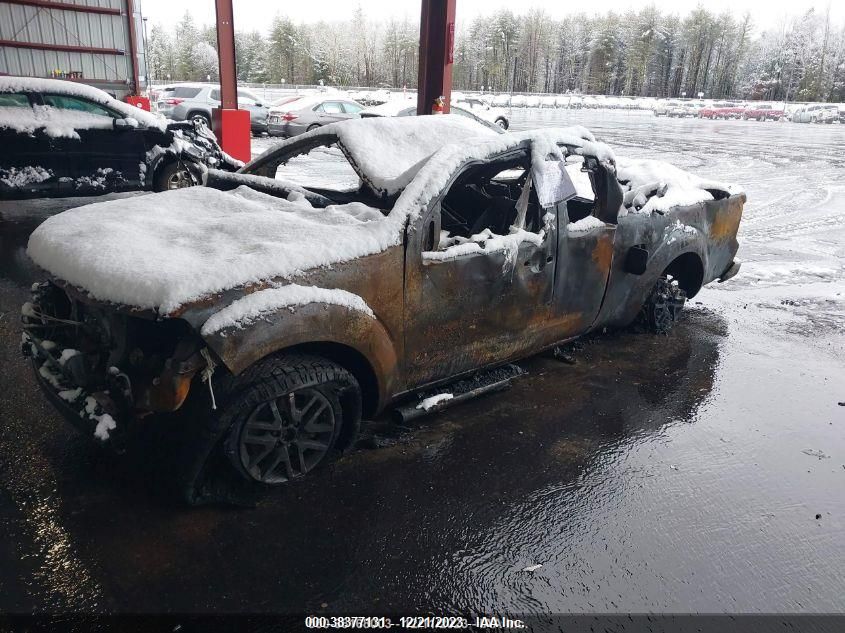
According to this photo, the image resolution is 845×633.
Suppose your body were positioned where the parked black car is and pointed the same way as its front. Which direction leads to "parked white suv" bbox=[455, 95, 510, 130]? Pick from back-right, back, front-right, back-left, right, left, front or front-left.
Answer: front-left

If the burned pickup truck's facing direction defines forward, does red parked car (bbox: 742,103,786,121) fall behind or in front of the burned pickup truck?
behind

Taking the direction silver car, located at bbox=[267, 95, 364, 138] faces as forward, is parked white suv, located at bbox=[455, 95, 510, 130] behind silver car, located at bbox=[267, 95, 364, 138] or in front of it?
in front

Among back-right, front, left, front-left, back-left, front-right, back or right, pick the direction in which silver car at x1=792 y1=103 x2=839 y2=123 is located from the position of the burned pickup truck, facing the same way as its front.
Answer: back

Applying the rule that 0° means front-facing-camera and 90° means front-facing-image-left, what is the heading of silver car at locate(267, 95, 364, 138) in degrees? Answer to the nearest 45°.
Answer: approximately 225°

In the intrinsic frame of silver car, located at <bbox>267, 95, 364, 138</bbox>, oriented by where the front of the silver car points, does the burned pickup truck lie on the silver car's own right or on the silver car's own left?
on the silver car's own right

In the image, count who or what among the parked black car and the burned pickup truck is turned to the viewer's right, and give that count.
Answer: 1

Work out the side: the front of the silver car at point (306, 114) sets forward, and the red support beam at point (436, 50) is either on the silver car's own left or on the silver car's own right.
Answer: on the silver car's own right

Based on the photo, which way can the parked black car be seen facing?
to the viewer's right

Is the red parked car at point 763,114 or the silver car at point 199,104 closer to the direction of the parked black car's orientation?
the red parked car

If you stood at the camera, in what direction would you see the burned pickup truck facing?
facing the viewer and to the left of the viewer
